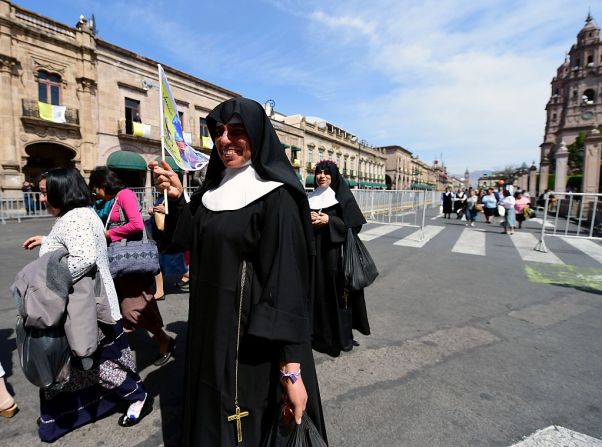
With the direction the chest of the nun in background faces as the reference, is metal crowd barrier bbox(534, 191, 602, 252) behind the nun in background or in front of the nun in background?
behind

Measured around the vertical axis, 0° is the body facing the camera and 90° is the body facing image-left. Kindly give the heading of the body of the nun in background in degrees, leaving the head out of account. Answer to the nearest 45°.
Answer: approximately 45°

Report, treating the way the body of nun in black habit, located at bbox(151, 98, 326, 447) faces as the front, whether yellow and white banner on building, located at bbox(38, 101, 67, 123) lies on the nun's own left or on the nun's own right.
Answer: on the nun's own right

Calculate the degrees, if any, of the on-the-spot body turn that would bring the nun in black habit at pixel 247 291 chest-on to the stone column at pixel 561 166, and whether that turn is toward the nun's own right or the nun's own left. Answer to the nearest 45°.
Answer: approximately 180°

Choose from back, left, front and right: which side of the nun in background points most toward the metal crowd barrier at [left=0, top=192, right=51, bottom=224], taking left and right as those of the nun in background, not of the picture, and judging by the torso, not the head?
right

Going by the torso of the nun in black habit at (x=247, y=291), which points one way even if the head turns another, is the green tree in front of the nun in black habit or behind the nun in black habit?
behind

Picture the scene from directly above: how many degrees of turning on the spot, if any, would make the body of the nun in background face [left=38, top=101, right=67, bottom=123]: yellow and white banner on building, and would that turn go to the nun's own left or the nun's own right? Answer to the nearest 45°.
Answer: approximately 90° to the nun's own right

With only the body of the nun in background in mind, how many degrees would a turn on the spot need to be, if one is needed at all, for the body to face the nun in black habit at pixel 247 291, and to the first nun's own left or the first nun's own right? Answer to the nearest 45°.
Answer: approximately 45° to the first nun's own left

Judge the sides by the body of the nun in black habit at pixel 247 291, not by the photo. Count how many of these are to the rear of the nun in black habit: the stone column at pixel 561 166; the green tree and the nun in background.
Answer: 3

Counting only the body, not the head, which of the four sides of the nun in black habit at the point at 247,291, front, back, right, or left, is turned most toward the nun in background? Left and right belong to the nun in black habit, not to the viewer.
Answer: back

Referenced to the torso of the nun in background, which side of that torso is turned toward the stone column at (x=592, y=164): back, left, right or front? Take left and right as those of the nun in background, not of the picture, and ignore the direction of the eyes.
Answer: back
